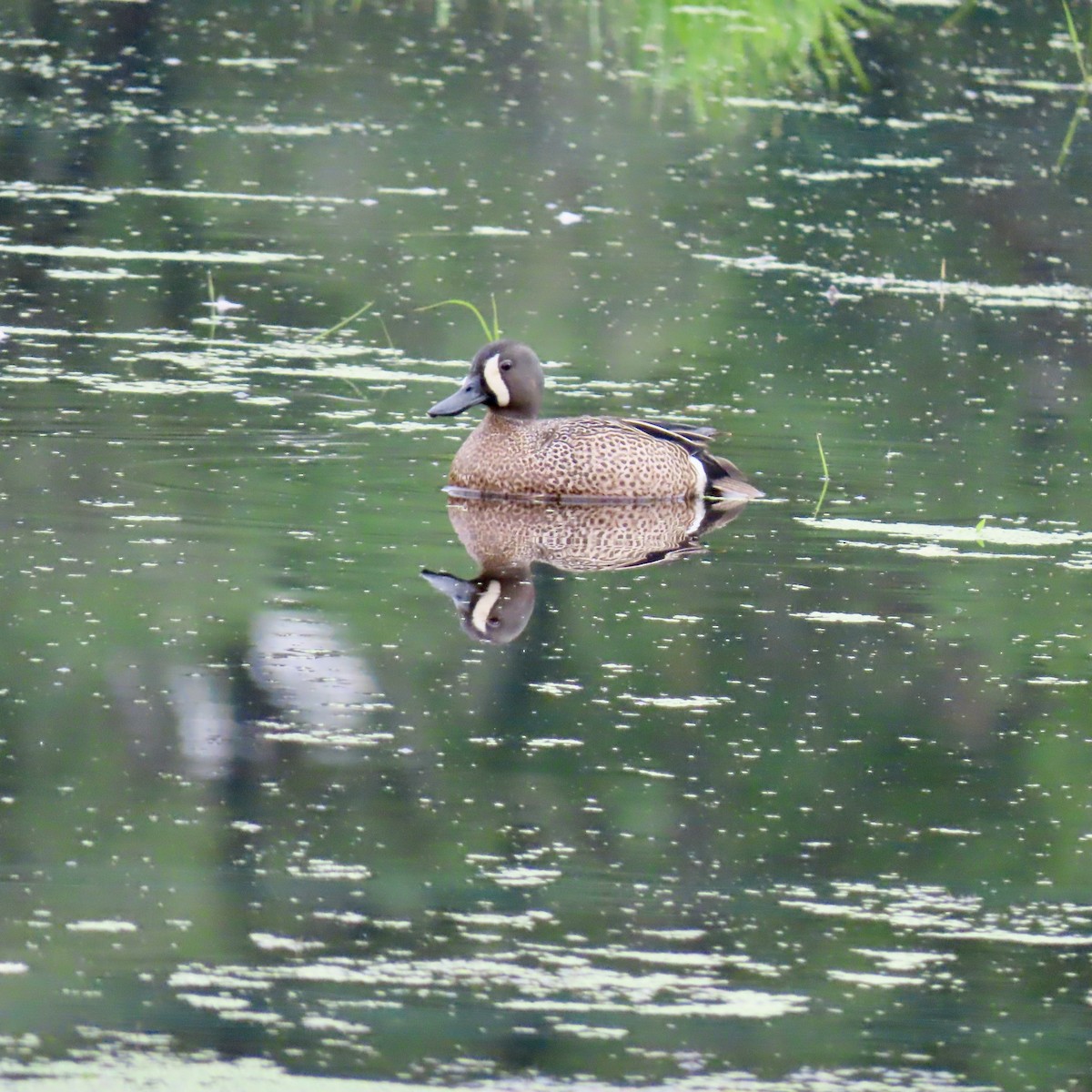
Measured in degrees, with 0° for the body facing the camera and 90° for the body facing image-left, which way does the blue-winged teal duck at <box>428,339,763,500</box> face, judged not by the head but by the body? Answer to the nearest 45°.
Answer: approximately 90°

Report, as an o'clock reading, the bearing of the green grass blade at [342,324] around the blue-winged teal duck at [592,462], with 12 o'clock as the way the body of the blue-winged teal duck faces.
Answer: The green grass blade is roughly at 2 o'clock from the blue-winged teal duck.
